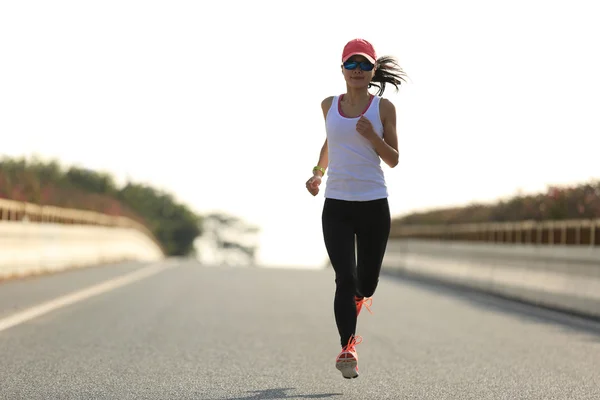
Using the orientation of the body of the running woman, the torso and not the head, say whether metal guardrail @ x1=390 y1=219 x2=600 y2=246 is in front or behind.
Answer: behind

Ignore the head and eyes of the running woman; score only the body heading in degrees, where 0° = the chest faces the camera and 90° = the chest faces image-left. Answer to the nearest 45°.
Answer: approximately 0°

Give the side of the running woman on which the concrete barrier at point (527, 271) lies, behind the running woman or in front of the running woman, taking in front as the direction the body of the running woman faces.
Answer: behind
